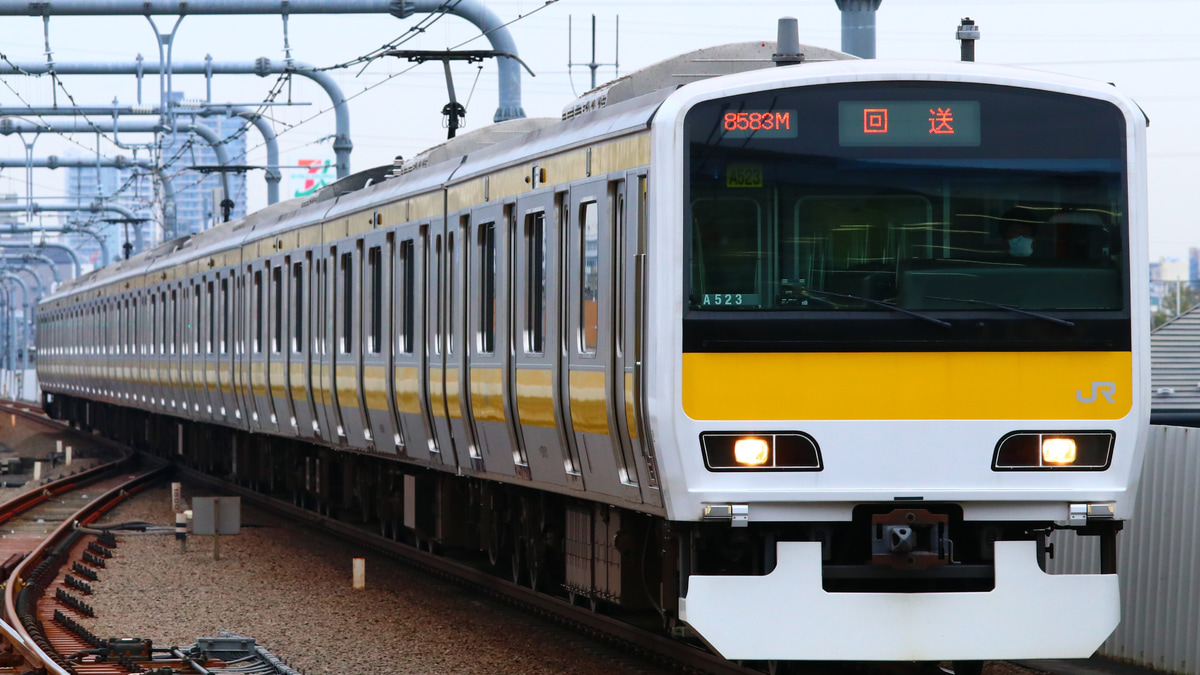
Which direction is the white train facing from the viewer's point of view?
toward the camera

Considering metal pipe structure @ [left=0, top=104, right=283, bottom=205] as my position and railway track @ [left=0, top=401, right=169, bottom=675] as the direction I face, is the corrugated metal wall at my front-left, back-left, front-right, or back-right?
front-left

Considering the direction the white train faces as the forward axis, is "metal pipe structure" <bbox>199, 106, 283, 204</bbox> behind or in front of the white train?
behind

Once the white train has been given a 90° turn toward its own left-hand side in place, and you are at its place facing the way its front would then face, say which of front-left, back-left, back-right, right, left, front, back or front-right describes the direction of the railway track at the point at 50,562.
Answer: back-left
